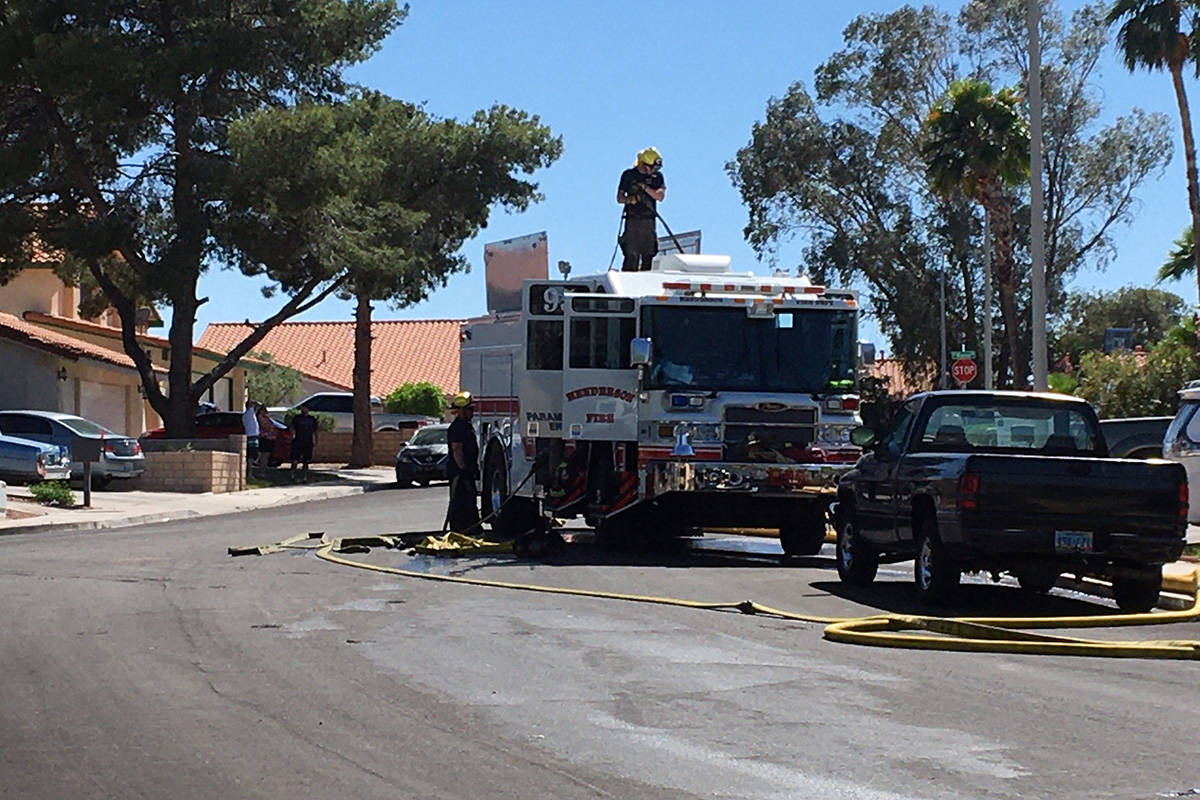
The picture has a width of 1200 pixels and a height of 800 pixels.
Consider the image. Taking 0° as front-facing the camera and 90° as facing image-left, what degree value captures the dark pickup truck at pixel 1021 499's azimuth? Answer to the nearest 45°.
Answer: approximately 135°

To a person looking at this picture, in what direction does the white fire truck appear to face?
facing the viewer and to the right of the viewer

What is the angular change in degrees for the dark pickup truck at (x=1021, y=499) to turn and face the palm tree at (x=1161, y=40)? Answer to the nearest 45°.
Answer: approximately 45° to its right

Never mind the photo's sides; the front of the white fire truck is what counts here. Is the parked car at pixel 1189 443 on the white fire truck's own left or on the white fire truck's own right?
on the white fire truck's own left

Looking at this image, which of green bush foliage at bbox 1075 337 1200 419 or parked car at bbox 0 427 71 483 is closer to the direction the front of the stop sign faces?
the parked car

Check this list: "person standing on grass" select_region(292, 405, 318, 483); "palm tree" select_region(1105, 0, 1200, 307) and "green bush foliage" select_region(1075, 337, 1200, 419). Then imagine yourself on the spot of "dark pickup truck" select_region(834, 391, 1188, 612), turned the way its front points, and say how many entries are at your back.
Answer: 0

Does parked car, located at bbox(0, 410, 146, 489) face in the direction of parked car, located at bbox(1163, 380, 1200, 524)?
no

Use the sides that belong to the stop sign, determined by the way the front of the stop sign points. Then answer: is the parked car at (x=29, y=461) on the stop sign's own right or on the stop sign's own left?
on the stop sign's own right

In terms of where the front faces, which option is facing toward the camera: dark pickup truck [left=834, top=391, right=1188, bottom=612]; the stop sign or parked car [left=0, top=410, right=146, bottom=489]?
the stop sign

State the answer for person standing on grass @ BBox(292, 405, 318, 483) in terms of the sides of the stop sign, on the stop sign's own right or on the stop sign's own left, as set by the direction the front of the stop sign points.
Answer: on the stop sign's own right

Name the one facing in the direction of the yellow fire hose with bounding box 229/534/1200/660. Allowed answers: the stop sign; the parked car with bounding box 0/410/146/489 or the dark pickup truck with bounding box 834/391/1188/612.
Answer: the stop sign
